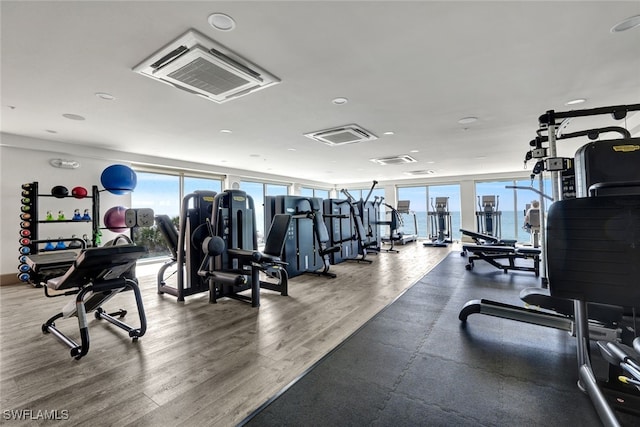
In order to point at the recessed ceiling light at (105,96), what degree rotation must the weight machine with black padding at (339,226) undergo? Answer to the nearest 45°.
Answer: approximately 90° to its right

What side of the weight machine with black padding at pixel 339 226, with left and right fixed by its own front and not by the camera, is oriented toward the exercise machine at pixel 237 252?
right

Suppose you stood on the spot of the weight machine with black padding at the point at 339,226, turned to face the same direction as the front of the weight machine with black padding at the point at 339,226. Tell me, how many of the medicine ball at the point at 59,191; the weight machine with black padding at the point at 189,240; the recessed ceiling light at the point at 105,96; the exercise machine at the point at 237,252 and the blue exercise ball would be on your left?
0

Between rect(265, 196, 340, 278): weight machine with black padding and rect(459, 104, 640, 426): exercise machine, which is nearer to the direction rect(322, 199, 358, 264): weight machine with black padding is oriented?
the exercise machine
